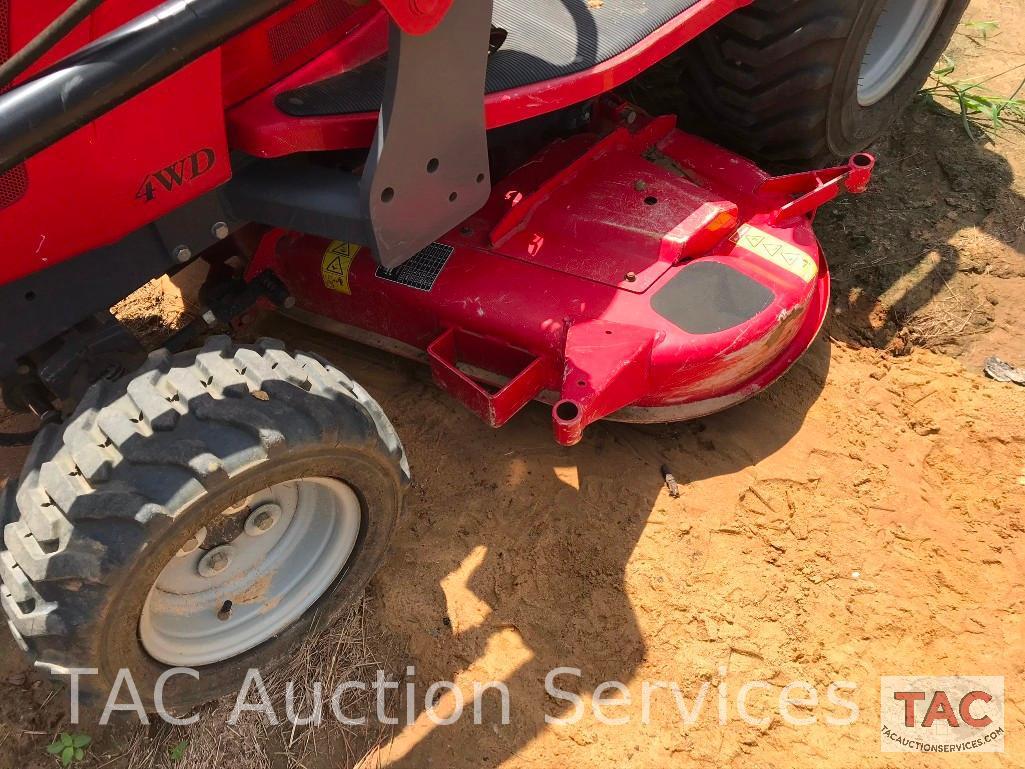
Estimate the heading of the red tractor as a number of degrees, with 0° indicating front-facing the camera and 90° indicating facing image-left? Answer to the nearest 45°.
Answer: approximately 45°
